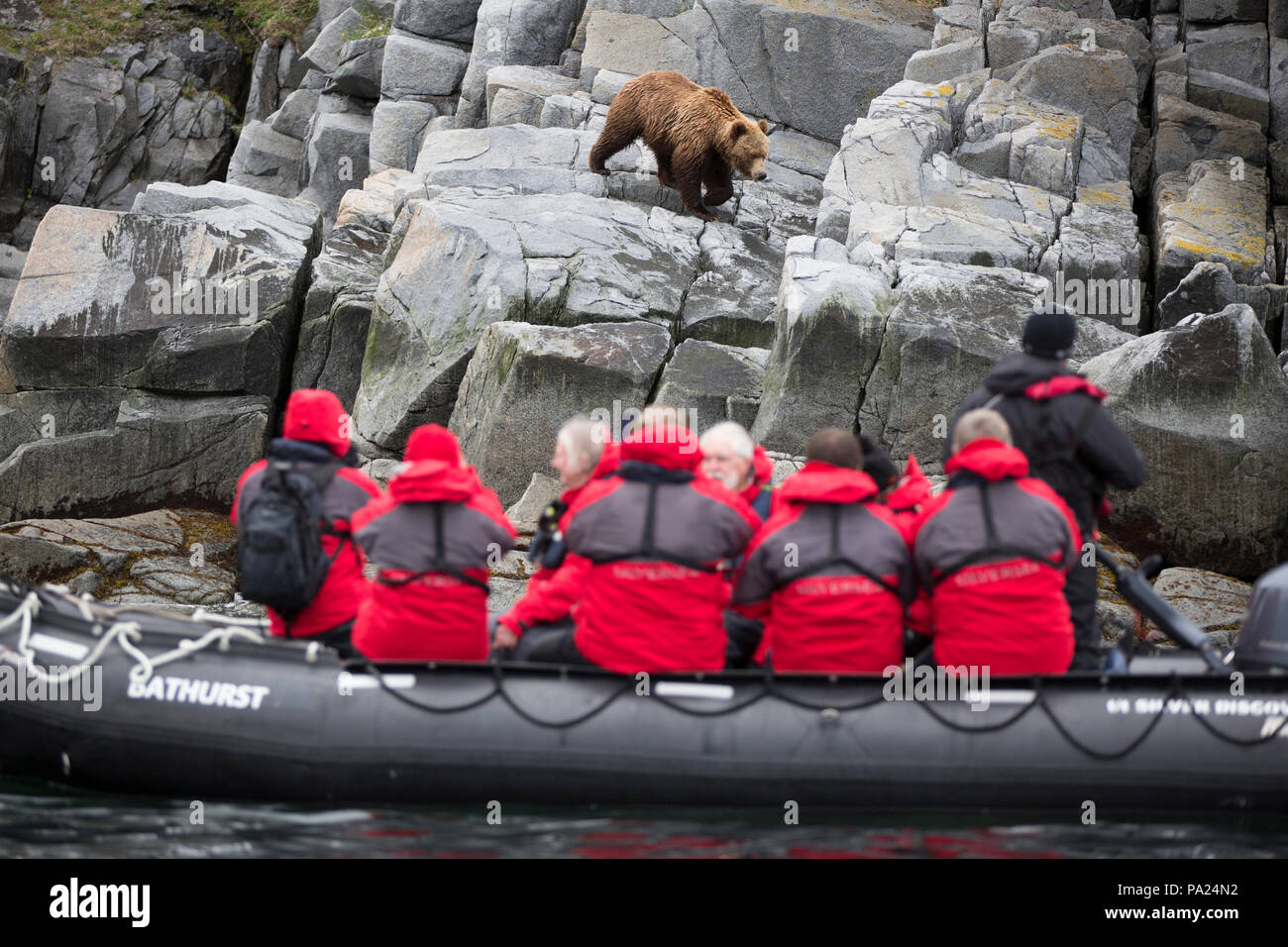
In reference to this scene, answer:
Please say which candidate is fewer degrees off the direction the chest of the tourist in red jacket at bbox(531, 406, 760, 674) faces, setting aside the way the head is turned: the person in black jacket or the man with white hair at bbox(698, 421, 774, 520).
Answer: the man with white hair

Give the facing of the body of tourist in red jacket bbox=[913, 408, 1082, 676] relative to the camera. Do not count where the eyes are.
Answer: away from the camera

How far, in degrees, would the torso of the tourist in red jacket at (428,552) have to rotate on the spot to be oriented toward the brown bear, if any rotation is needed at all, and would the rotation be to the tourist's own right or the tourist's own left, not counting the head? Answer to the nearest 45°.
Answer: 0° — they already face it

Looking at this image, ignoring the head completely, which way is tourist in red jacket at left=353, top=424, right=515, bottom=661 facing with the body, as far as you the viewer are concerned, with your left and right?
facing away from the viewer

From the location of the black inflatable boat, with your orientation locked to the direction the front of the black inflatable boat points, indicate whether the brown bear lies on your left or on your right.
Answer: on your right

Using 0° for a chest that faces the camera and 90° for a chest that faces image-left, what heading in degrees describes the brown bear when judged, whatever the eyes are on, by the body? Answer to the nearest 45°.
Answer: approximately 315°

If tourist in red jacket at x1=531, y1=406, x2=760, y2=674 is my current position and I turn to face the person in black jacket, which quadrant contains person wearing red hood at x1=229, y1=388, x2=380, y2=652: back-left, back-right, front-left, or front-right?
back-left

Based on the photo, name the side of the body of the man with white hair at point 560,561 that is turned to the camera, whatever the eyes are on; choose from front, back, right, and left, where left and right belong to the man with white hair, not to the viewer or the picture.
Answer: left

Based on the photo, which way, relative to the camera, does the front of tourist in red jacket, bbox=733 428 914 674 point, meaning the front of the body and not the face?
away from the camera

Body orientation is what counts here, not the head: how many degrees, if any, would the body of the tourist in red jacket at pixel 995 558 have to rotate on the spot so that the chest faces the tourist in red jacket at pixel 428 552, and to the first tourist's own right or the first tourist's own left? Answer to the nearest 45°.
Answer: approximately 90° to the first tourist's own left

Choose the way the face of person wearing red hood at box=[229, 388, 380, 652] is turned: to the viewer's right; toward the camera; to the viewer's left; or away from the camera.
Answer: away from the camera

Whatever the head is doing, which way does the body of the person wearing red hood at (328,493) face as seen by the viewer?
away from the camera

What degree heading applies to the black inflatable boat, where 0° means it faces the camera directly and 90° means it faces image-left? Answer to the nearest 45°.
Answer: approximately 90°

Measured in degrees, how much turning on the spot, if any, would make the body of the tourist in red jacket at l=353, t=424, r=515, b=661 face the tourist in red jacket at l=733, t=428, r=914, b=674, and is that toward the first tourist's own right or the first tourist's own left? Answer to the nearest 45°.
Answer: approximately 90° to the first tourist's own right
